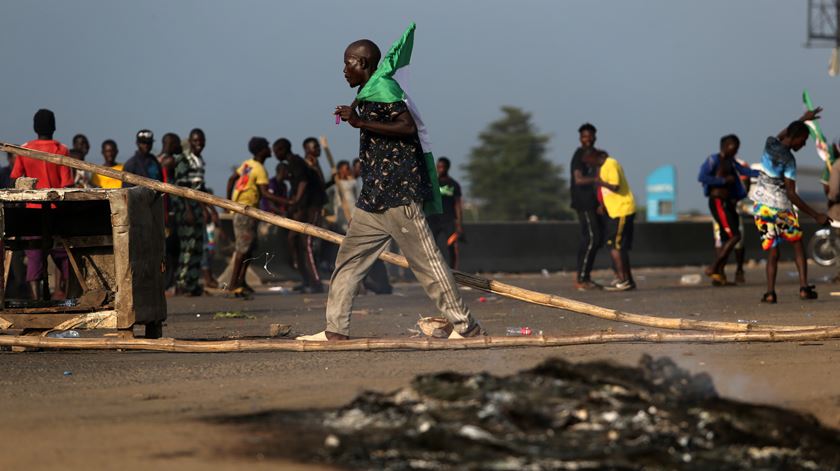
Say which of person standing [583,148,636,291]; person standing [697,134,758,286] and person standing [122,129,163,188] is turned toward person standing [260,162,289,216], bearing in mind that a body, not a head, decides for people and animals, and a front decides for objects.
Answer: person standing [583,148,636,291]

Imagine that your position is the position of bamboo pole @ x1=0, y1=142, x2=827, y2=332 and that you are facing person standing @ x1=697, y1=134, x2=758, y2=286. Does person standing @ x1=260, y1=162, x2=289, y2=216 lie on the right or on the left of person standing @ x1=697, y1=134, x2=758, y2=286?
left

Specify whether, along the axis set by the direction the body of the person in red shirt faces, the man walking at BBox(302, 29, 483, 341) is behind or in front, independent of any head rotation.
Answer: behind

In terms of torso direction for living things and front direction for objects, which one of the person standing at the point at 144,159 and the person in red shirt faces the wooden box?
the person standing

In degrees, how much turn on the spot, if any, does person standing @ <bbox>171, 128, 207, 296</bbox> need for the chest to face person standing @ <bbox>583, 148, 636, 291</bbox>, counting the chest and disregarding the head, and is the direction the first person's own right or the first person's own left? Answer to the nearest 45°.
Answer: approximately 45° to the first person's own left

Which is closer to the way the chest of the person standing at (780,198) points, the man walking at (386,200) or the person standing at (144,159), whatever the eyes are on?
the man walking

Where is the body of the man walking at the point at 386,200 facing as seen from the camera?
to the viewer's left

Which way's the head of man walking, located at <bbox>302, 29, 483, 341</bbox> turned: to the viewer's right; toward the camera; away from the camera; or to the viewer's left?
to the viewer's left
